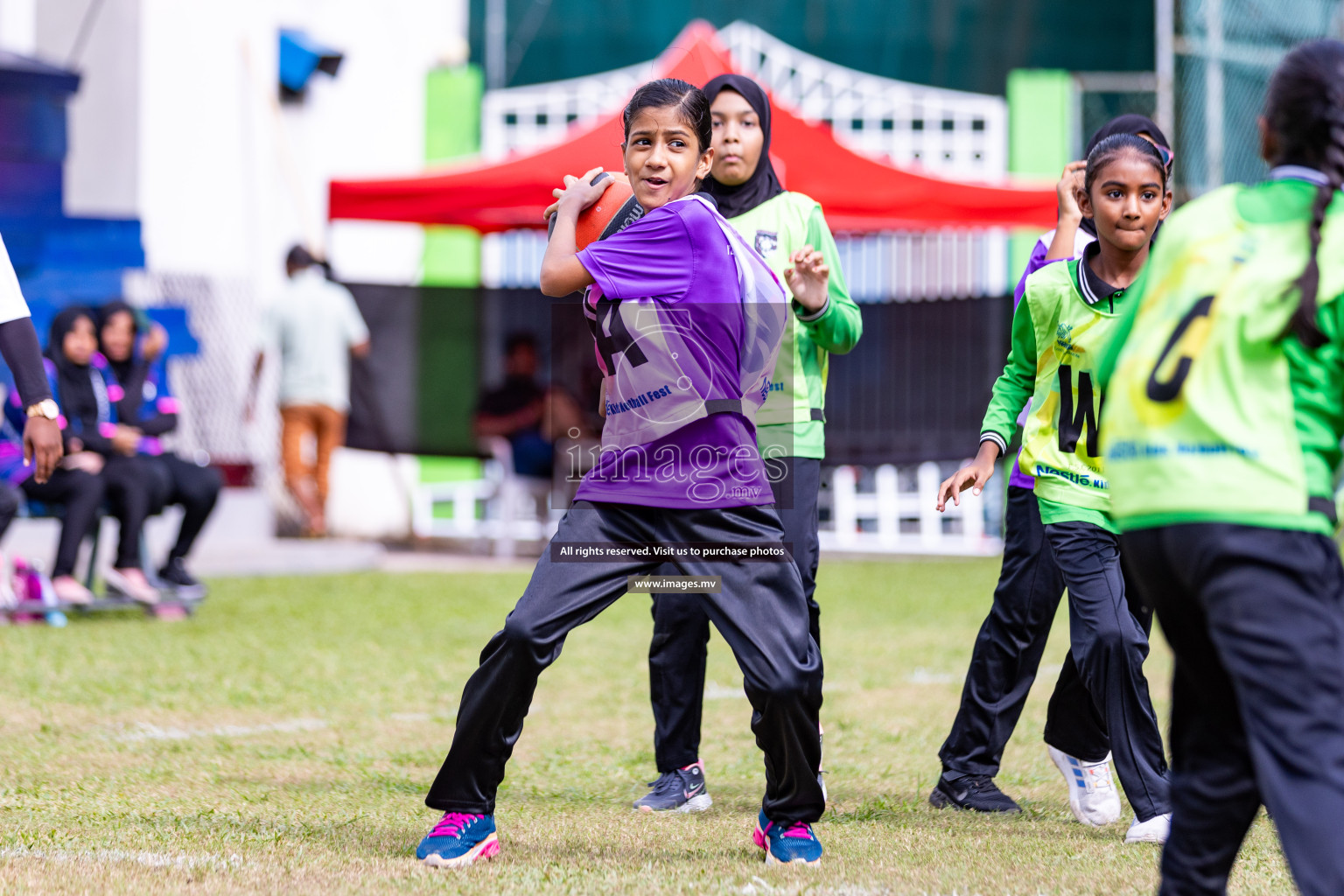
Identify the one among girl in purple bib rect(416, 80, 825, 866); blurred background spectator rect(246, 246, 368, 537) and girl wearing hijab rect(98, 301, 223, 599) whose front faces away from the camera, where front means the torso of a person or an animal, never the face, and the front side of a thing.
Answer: the blurred background spectator

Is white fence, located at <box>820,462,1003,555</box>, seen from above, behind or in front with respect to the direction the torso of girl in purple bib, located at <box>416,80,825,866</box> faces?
behind

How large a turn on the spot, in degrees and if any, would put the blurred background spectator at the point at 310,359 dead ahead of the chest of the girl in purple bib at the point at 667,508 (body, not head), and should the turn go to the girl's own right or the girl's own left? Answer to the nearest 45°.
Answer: approximately 135° to the girl's own right

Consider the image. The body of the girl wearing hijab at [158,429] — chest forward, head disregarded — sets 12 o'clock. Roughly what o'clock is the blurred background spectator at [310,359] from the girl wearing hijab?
The blurred background spectator is roughly at 8 o'clock from the girl wearing hijab.

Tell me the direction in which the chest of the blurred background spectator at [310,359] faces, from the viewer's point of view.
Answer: away from the camera

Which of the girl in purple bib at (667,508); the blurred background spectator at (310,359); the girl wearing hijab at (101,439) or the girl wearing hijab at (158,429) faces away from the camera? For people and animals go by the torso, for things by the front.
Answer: the blurred background spectator

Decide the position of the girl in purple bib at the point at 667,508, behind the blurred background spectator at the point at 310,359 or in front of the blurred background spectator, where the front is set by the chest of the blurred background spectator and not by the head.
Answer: behind

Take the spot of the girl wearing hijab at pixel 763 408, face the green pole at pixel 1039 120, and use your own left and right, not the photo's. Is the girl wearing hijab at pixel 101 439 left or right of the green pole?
left
